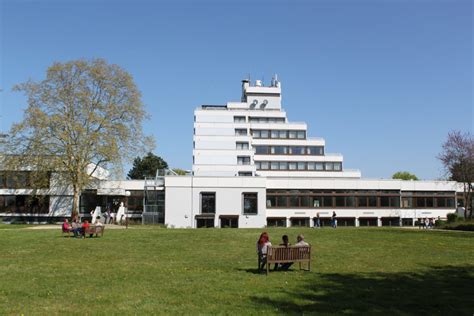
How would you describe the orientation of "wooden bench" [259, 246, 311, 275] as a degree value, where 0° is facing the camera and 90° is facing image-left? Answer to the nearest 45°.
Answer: approximately 135°

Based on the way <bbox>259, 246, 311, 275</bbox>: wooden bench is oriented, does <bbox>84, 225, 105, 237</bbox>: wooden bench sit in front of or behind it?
in front
